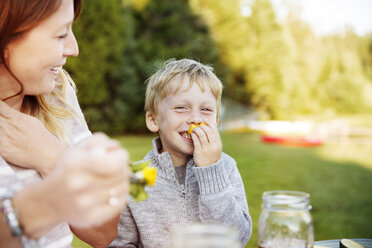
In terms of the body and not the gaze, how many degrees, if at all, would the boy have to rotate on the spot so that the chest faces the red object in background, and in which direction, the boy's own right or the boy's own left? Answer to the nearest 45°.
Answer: approximately 180°

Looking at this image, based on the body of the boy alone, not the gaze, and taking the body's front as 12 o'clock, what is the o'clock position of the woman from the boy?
The woman is roughly at 1 o'clock from the boy.

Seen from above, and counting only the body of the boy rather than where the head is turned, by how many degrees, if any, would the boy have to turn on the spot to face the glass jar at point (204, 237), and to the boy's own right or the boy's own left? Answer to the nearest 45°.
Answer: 0° — they already face it

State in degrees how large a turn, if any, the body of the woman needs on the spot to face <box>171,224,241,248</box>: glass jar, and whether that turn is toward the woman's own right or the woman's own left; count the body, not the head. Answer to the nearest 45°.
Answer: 0° — they already face it

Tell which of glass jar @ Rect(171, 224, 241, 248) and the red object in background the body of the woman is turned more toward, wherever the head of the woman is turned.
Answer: the glass jar

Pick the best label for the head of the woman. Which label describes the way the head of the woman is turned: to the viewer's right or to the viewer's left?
to the viewer's right

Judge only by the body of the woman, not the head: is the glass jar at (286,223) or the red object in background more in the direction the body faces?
the glass jar

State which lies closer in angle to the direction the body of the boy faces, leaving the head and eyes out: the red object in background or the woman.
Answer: the woman

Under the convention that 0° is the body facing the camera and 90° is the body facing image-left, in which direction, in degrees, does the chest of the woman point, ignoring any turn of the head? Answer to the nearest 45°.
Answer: approximately 315°
